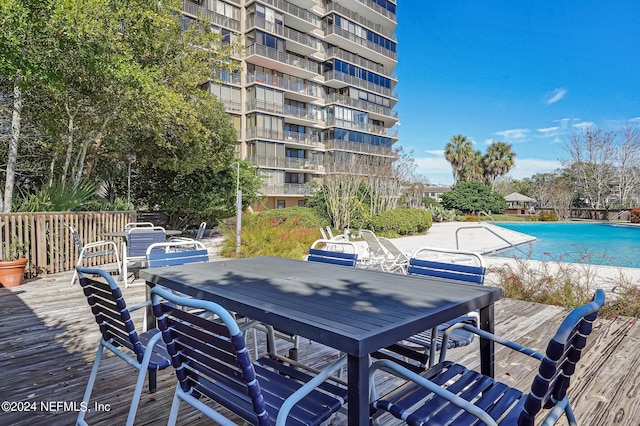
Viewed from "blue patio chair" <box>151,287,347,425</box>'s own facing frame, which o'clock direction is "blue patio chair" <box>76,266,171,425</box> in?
"blue patio chair" <box>76,266,171,425</box> is roughly at 9 o'clock from "blue patio chair" <box>151,287,347,425</box>.

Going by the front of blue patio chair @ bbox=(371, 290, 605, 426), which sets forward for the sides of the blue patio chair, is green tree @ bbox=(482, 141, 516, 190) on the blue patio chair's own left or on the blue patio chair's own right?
on the blue patio chair's own right

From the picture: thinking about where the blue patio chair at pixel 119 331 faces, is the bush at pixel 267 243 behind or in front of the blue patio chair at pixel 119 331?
in front

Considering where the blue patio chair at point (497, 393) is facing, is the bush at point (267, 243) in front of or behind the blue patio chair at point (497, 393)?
in front

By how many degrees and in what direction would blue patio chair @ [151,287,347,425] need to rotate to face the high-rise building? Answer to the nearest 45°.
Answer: approximately 45° to its left

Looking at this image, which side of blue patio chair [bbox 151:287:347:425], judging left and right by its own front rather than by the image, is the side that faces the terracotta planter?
left

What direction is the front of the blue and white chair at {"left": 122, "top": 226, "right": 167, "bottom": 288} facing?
away from the camera

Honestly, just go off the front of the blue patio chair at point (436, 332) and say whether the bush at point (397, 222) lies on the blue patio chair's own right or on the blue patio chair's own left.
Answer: on the blue patio chair's own right

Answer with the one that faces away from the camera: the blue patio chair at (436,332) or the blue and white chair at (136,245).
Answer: the blue and white chair

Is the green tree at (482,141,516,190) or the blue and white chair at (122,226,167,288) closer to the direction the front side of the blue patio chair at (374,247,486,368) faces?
the blue and white chair

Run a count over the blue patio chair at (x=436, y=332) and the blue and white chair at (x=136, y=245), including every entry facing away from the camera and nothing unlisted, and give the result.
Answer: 1

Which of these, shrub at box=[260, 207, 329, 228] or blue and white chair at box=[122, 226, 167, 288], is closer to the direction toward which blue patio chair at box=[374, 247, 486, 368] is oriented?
the blue and white chair

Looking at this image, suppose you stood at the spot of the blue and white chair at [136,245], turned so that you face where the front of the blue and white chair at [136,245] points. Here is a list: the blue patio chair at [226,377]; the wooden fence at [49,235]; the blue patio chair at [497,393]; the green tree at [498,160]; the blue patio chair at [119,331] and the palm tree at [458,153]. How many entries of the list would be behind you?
3

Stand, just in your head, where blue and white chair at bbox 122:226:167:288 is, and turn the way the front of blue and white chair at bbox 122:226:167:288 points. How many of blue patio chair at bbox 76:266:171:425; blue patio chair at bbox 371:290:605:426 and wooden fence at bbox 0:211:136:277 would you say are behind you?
2

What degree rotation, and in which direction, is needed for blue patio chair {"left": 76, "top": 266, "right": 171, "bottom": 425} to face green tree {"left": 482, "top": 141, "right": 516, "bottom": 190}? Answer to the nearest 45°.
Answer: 0° — it already faces it

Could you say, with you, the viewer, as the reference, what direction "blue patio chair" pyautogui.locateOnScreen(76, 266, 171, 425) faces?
facing away from the viewer and to the right of the viewer

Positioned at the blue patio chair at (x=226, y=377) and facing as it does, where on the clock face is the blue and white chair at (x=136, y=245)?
The blue and white chair is roughly at 10 o'clock from the blue patio chair.

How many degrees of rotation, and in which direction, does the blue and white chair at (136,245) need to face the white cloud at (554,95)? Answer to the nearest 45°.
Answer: approximately 45° to its right
